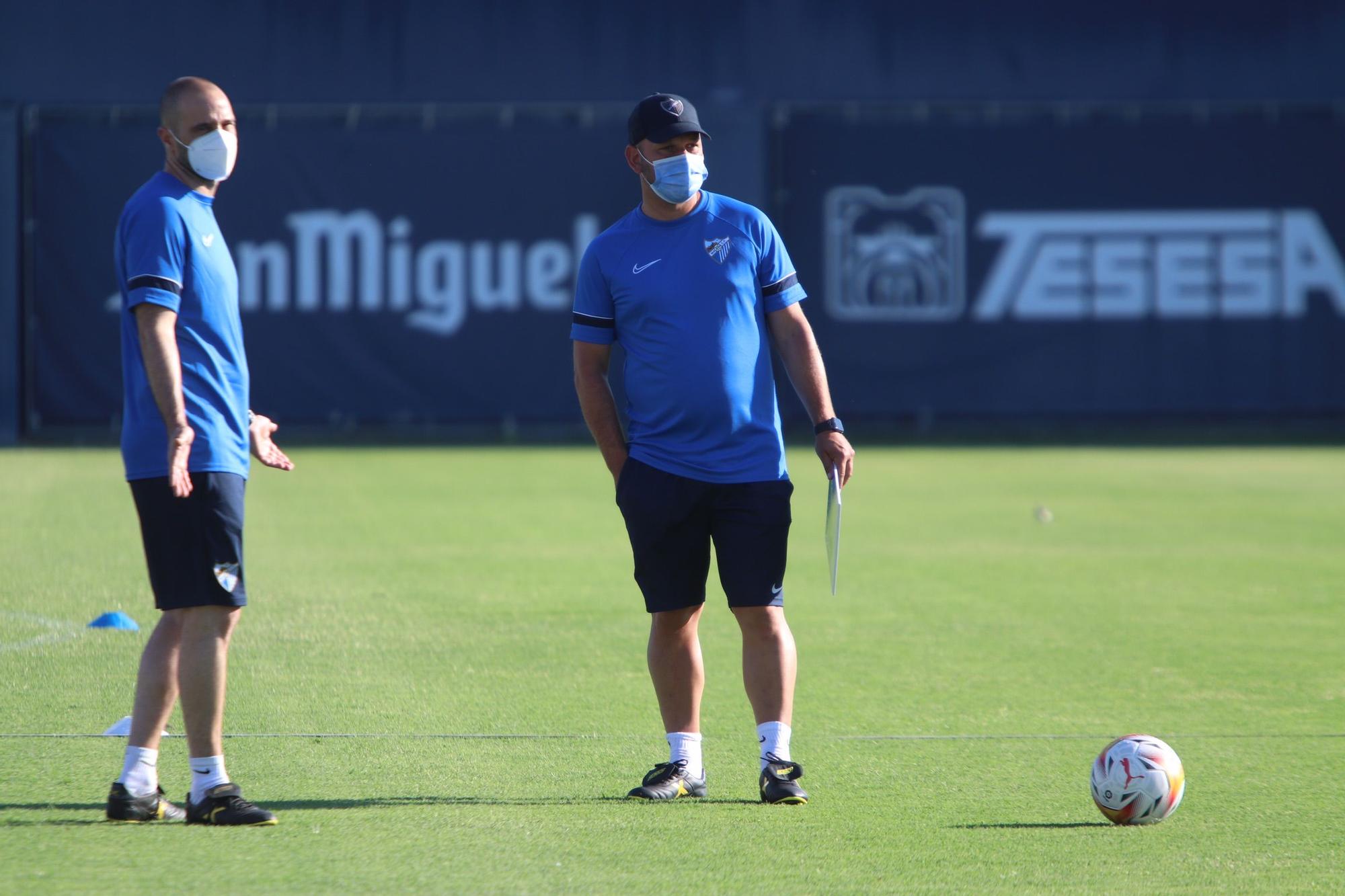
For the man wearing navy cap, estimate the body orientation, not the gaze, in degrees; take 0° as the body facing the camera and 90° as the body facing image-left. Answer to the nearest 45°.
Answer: approximately 0°

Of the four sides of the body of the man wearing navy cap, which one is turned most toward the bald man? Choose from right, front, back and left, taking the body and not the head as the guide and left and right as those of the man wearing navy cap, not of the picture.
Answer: right

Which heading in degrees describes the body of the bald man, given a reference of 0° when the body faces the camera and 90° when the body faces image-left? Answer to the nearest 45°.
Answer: approximately 315°

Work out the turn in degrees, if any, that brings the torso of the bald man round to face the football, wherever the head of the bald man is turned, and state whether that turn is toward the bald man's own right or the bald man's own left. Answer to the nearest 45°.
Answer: approximately 45° to the bald man's own left

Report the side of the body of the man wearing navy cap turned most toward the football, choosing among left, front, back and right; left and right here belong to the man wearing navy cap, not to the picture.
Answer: left

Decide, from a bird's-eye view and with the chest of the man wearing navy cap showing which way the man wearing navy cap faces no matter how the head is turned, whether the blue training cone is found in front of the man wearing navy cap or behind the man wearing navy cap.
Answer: behind

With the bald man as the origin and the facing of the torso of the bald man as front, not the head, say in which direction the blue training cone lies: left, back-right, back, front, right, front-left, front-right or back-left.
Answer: back-left
